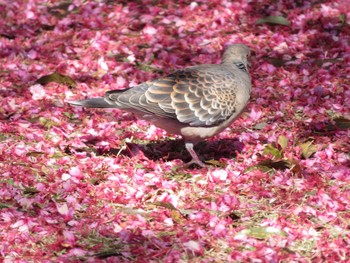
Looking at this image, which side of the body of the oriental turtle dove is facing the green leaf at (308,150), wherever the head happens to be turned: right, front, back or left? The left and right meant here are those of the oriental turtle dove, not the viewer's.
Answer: front

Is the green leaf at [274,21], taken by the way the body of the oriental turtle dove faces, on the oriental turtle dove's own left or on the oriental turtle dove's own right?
on the oriental turtle dove's own left

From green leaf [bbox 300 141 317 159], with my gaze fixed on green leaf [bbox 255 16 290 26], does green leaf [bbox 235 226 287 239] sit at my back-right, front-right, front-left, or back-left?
back-left

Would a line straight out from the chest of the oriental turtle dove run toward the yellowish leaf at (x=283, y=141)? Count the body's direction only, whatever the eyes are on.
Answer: yes

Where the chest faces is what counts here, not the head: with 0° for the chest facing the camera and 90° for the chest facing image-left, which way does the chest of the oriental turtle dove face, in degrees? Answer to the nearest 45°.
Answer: approximately 270°

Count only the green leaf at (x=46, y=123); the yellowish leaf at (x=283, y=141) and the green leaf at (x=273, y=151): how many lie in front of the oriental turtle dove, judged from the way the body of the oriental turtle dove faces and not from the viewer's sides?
2

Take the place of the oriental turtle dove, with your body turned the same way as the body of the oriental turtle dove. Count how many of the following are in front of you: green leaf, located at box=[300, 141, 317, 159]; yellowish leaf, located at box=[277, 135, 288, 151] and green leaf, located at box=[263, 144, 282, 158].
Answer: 3

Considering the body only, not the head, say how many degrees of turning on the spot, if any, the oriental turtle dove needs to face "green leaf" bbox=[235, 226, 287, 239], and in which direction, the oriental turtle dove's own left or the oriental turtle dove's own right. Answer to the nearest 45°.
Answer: approximately 90° to the oriental turtle dove's own right

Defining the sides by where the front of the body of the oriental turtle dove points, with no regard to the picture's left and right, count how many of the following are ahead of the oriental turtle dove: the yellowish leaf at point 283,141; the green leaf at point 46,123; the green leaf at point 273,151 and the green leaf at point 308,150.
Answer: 3

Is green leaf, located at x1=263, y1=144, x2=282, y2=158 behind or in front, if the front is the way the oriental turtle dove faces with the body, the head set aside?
in front

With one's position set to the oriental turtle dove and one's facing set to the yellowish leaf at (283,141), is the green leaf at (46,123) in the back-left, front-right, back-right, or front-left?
back-left

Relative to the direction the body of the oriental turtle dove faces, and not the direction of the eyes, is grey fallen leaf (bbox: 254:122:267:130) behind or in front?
in front
